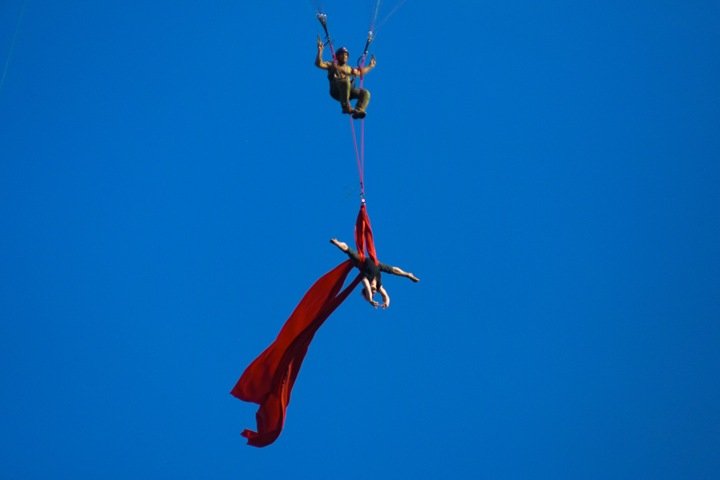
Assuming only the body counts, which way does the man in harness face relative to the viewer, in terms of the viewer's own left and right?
facing the viewer and to the right of the viewer
